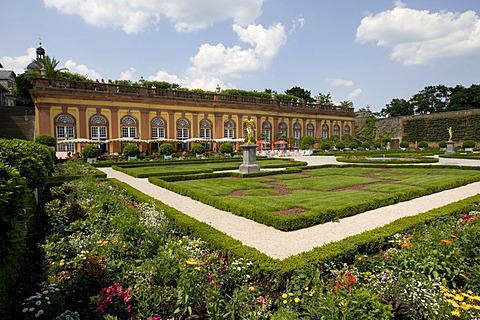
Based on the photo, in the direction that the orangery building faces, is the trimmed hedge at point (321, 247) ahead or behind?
ahead

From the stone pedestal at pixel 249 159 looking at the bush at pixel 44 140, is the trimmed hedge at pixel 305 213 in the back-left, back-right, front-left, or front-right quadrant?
back-left

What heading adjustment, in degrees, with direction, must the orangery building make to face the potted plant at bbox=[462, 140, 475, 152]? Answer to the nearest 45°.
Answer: approximately 45° to its left

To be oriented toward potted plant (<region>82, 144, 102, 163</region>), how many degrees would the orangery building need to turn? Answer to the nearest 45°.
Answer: approximately 45° to its right

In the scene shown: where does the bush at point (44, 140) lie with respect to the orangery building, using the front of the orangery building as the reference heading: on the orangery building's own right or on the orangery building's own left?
on the orangery building's own right

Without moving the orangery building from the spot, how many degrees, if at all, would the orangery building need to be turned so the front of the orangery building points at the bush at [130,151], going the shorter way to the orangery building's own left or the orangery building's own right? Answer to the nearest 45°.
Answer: approximately 45° to the orangery building's own right

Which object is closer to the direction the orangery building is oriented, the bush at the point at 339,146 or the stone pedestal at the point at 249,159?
the stone pedestal

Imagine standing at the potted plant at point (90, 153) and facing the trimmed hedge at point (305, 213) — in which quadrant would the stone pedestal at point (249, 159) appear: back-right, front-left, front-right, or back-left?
front-left

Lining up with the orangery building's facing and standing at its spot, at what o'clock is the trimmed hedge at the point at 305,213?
The trimmed hedge is roughly at 1 o'clock from the orangery building.

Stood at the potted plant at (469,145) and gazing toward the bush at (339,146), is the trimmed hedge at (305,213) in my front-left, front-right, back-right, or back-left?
front-left

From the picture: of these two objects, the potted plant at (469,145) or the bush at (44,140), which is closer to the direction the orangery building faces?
the potted plant

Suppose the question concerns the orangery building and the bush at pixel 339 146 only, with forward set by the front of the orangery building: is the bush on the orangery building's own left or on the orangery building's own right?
on the orangery building's own left

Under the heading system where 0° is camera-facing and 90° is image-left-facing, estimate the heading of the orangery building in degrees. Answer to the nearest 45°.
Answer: approximately 315°

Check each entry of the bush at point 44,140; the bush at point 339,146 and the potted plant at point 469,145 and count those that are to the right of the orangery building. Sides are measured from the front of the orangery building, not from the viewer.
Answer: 1
